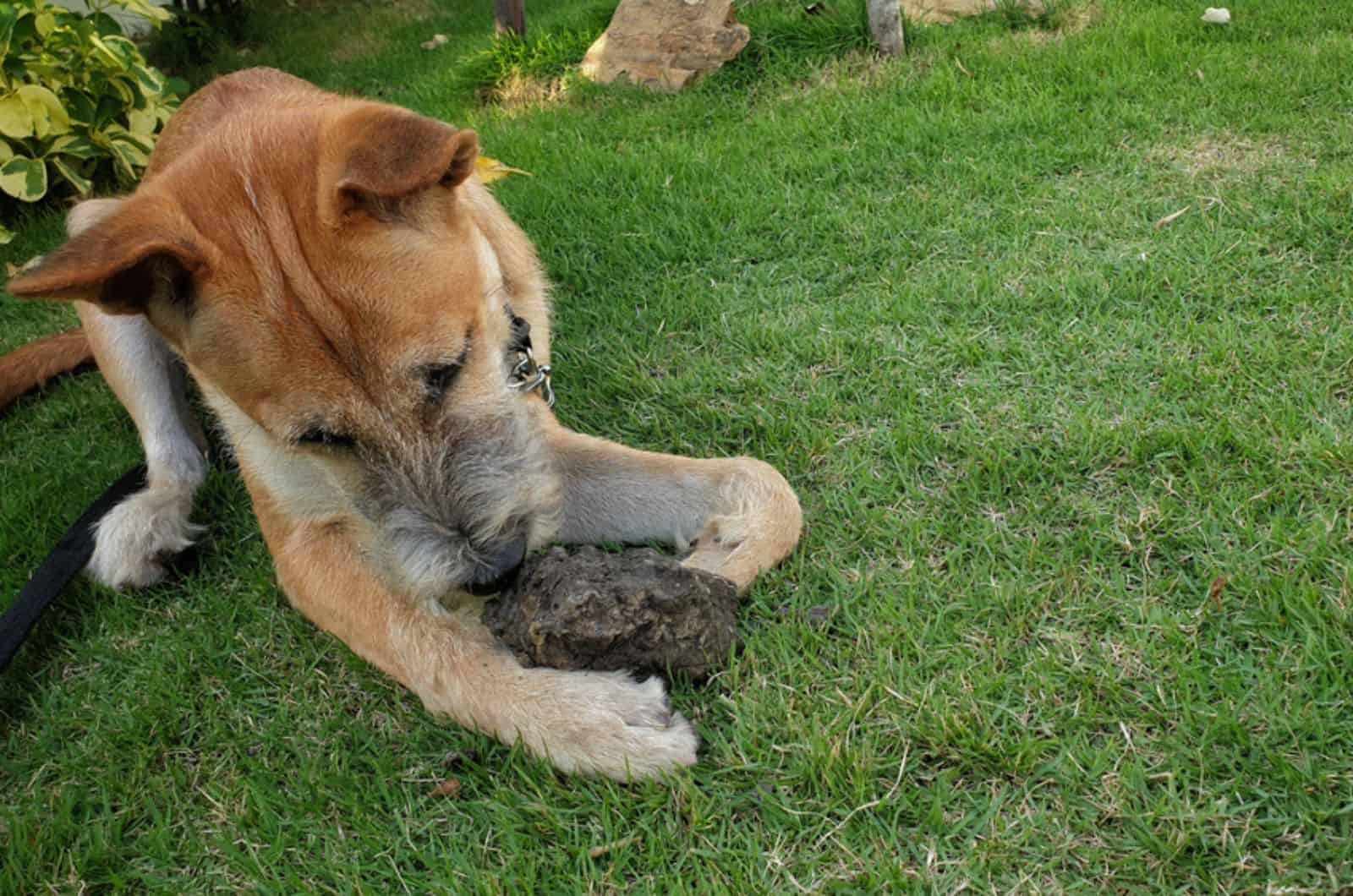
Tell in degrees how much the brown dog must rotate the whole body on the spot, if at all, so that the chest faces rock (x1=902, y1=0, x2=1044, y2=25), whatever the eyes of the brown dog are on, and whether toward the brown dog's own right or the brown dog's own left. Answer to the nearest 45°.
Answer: approximately 90° to the brown dog's own left

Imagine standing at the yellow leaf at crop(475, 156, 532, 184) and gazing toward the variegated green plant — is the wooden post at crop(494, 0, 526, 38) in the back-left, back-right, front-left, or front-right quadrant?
front-right

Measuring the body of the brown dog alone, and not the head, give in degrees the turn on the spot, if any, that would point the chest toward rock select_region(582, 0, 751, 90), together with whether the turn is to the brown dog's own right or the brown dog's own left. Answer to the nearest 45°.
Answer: approximately 90° to the brown dog's own left

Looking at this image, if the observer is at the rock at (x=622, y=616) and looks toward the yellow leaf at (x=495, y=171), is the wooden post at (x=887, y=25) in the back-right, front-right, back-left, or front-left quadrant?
front-right

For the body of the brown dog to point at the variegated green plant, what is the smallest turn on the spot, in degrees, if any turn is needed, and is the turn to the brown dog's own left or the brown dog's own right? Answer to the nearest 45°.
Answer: approximately 135° to the brown dog's own left

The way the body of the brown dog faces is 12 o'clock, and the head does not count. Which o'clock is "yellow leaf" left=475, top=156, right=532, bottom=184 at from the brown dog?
The yellow leaf is roughly at 8 o'clock from the brown dog.

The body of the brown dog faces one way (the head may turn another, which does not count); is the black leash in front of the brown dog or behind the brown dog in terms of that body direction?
behind

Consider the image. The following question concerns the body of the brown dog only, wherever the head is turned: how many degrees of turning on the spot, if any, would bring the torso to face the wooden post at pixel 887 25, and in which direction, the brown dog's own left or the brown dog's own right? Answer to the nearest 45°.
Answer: approximately 90° to the brown dog's own left

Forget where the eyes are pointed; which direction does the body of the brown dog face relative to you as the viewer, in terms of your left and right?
facing the viewer and to the right of the viewer
